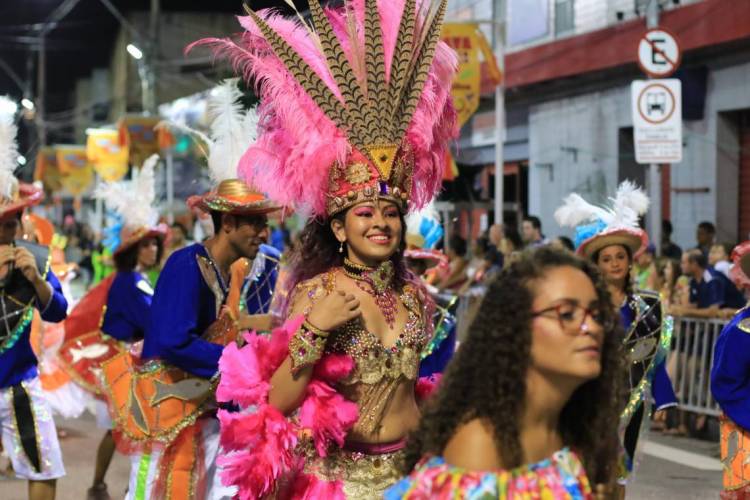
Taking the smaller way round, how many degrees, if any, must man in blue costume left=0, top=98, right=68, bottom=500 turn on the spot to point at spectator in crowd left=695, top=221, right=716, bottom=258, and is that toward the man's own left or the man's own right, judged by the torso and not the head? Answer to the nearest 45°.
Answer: approximately 135° to the man's own left

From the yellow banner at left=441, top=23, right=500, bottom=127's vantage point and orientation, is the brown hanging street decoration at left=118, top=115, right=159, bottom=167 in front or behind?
behind

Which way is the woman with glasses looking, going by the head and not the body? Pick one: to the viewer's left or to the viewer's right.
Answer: to the viewer's right

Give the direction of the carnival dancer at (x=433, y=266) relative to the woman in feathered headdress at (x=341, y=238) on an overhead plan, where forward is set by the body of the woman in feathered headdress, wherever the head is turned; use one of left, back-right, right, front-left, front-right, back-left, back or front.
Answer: back-left

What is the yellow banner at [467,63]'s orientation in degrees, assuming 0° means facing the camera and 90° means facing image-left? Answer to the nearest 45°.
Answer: approximately 0°

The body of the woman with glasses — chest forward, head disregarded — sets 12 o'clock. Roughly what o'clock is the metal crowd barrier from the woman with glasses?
The metal crowd barrier is roughly at 8 o'clock from the woman with glasses.

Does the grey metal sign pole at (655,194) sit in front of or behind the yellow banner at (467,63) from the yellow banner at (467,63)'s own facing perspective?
in front

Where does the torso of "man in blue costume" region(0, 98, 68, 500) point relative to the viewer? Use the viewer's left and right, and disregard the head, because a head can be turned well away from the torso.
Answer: facing the viewer

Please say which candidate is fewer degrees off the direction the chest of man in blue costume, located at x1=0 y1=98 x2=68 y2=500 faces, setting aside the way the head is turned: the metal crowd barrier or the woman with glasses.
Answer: the woman with glasses
